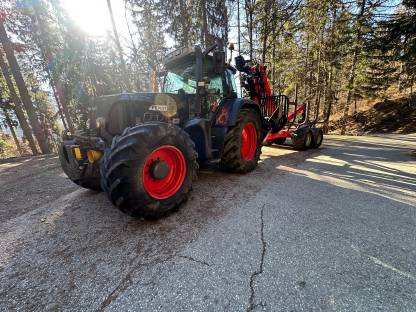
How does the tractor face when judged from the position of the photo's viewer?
facing the viewer and to the left of the viewer
